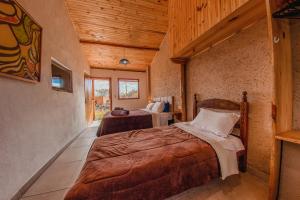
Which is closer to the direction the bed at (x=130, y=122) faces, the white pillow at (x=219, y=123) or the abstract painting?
the abstract painting

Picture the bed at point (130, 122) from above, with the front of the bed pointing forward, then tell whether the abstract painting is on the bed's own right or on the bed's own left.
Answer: on the bed's own left

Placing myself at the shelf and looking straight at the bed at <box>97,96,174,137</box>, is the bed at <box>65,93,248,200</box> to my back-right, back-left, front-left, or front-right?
front-left

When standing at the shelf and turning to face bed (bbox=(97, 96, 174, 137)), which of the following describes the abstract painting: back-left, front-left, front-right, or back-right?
front-left

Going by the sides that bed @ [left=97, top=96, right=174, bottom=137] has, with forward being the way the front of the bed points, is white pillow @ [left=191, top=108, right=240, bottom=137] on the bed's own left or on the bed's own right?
on the bed's own left

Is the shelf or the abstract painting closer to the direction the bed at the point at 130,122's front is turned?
the abstract painting

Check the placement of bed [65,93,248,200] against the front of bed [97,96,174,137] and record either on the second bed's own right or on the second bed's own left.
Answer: on the second bed's own left

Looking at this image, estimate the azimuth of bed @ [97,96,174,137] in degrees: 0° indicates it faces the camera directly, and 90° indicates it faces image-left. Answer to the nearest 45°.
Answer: approximately 90°

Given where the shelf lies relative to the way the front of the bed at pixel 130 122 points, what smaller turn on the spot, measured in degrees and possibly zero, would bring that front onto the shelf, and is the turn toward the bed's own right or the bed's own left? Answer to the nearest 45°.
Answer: approximately 135° to the bed's own left
